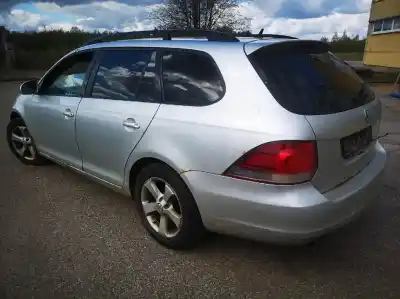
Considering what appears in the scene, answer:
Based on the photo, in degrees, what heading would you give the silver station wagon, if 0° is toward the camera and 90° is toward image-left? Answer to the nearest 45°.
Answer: approximately 135°

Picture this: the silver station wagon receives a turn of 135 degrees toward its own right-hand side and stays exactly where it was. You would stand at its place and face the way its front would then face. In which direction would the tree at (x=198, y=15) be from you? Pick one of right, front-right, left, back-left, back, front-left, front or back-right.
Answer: left
